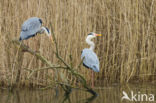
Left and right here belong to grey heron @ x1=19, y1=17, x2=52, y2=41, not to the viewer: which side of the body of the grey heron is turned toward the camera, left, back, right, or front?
right
